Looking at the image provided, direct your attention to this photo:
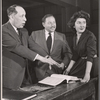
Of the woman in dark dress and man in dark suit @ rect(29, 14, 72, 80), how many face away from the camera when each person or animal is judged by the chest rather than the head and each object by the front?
0

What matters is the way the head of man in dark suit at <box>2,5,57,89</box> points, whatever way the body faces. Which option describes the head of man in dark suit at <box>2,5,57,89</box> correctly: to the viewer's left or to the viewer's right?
to the viewer's right

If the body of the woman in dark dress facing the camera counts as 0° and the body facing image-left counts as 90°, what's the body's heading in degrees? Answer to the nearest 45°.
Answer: approximately 45°

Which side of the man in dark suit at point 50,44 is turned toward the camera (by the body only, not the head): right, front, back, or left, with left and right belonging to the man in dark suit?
front

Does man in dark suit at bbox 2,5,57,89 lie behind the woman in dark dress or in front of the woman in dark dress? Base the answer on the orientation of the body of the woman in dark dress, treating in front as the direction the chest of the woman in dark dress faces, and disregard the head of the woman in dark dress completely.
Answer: in front
